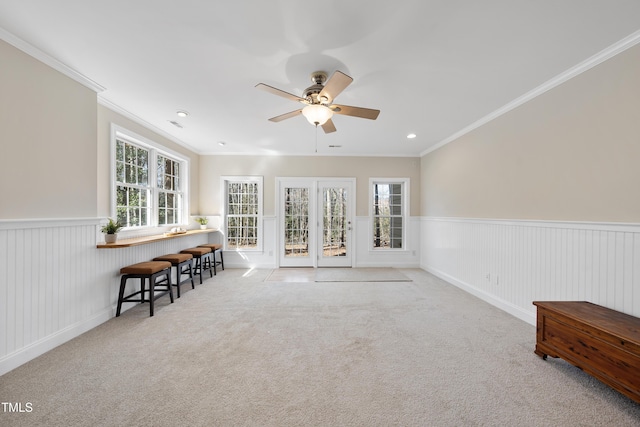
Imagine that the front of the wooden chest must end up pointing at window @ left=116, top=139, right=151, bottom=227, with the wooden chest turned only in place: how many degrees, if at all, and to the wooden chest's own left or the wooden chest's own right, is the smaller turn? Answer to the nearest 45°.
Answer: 0° — it already faces it

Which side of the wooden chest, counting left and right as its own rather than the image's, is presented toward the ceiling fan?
front

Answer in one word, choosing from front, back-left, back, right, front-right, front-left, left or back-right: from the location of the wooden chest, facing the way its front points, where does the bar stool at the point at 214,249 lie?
front-right

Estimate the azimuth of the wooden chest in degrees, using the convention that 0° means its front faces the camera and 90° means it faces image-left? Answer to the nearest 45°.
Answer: approximately 45°

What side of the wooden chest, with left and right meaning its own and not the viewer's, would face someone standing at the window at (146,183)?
front

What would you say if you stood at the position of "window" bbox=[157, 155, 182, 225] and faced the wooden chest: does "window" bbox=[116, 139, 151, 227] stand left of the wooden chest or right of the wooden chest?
right

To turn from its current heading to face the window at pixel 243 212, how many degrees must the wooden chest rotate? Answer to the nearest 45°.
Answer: approximately 45° to its right

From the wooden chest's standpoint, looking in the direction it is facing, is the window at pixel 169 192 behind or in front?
in front

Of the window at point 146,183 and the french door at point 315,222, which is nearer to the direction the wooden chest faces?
the window

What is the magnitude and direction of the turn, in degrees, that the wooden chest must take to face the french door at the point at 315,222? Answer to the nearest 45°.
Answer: approximately 45° to its right
